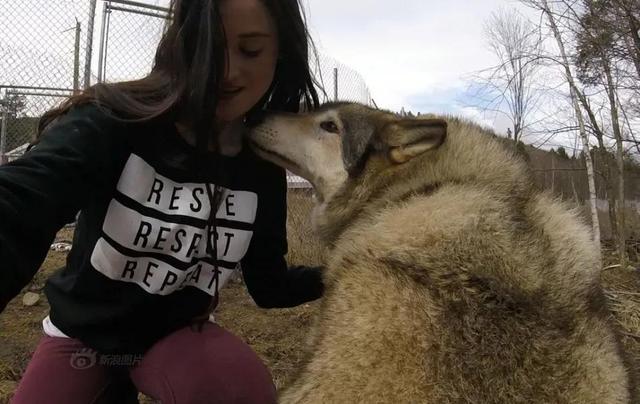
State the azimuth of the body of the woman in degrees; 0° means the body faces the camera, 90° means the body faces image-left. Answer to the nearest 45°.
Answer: approximately 0°

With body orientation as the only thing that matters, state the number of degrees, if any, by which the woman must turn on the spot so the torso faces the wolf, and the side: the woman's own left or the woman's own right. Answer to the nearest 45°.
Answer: approximately 45° to the woman's own left
